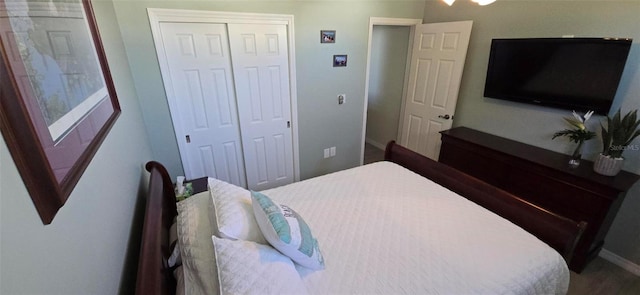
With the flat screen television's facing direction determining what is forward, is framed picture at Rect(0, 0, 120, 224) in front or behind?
in front

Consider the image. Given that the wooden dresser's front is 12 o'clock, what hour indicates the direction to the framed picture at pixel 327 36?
The framed picture is roughly at 1 o'clock from the wooden dresser.

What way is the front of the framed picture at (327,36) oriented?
toward the camera

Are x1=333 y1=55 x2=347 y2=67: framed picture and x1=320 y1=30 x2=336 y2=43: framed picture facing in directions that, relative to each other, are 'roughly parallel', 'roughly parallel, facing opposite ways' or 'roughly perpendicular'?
roughly parallel

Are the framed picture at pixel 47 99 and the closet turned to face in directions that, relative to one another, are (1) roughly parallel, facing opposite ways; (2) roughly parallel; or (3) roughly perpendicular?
roughly perpendicular

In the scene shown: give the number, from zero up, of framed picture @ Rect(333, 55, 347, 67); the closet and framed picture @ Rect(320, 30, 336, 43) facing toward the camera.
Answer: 3

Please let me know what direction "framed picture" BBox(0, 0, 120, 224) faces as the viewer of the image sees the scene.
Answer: facing the viewer and to the right of the viewer

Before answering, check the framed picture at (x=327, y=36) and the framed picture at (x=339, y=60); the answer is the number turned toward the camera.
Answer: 2

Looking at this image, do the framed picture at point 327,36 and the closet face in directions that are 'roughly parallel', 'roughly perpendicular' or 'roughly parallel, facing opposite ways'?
roughly parallel

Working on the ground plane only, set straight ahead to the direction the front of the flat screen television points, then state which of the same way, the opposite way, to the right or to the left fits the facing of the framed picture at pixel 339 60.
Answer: to the left

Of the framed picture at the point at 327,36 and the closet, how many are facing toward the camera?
2

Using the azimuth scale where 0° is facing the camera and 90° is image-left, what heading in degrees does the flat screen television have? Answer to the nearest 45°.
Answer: approximately 45°

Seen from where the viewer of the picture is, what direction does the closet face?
facing the viewer

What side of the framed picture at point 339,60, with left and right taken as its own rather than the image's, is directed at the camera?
front

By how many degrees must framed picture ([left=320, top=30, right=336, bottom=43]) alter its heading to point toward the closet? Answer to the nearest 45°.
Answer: approximately 45° to its right

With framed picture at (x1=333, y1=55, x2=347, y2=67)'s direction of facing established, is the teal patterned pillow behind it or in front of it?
in front
